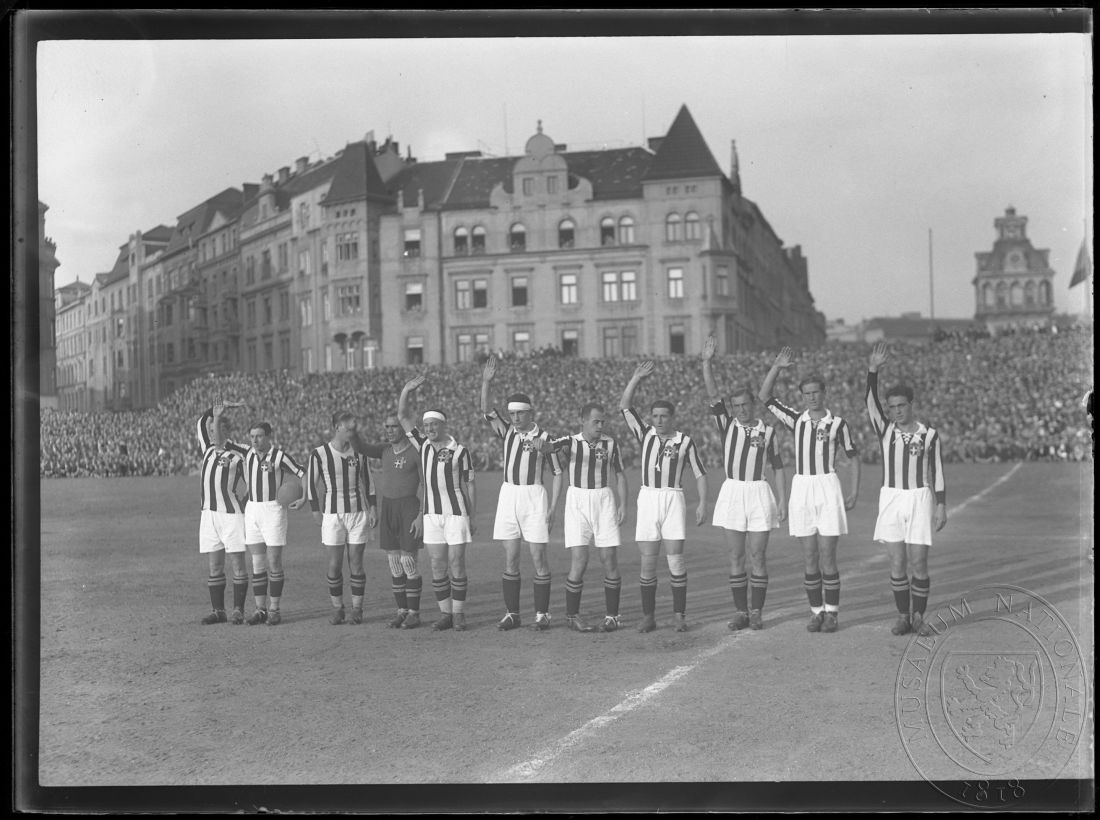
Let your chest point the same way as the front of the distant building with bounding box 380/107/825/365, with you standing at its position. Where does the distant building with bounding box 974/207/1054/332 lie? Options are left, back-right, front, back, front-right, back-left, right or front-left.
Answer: left

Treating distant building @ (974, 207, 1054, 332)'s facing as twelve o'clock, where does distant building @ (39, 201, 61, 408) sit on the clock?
distant building @ (39, 201, 61, 408) is roughly at 2 o'clock from distant building @ (974, 207, 1054, 332).

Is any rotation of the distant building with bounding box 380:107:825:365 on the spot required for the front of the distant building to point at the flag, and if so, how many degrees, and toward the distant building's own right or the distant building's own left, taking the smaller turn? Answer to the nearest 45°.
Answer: approximately 90° to the distant building's own left

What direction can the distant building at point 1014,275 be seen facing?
toward the camera

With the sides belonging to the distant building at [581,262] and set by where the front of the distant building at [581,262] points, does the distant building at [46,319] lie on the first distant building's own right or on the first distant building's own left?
on the first distant building's own right

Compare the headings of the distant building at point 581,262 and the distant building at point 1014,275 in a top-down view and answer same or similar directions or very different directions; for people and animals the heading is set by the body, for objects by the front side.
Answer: same or similar directions
